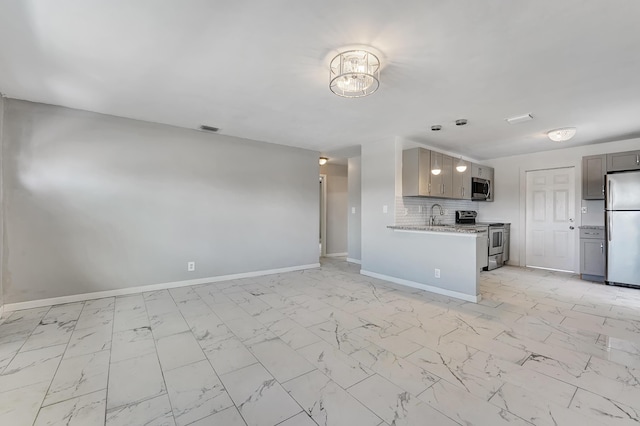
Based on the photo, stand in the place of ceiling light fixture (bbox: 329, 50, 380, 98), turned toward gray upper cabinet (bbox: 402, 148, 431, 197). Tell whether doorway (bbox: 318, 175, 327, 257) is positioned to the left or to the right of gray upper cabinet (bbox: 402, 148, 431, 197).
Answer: left

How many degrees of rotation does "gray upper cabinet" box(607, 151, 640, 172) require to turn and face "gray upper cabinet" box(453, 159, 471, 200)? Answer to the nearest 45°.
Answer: approximately 45° to its right

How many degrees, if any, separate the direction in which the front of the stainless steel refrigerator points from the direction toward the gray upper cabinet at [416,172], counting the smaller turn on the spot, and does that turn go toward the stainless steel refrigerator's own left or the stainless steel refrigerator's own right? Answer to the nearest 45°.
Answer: approximately 45° to the stainless steel refrigerator's own right

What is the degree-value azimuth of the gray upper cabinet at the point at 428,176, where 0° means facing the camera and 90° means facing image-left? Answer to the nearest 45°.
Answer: approximately 315°

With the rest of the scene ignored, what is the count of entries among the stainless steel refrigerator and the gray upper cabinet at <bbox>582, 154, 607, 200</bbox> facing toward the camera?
2

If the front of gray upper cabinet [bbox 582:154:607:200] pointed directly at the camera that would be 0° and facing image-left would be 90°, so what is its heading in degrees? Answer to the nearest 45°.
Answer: approximately 0°
